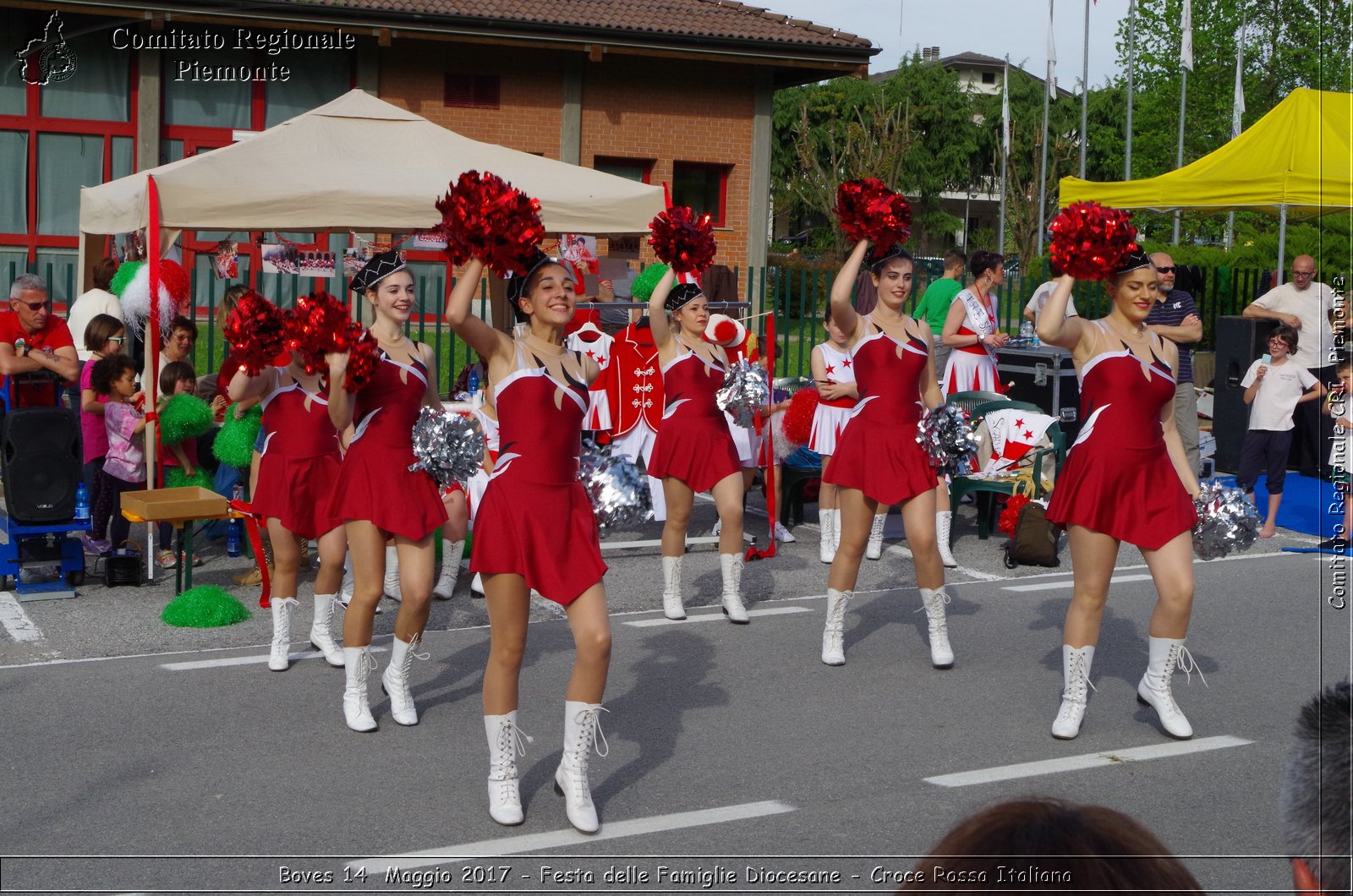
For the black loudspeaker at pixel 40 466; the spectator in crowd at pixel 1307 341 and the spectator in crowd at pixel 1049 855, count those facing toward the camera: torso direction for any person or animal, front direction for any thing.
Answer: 2

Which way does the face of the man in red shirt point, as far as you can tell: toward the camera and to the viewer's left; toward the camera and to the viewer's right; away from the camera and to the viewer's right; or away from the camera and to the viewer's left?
toward the camera and to the viewer's right

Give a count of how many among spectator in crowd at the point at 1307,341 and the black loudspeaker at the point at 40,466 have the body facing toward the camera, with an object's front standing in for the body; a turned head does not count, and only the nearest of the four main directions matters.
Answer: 2

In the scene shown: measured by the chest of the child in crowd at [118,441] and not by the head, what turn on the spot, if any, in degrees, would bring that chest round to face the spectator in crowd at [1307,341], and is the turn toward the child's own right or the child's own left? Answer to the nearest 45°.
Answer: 0° — they already face them

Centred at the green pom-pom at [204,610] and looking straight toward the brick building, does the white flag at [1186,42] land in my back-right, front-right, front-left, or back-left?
front-right

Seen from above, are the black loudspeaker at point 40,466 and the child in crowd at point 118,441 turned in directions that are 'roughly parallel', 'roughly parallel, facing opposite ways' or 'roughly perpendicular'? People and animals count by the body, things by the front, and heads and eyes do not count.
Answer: roughly perpendicular

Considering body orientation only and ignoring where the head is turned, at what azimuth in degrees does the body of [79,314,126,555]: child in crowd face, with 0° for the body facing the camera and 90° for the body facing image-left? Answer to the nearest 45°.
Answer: approximately 270°

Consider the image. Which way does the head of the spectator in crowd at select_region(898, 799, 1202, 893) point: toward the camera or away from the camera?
away from the camera

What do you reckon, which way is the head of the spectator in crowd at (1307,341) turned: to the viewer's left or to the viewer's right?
to the viewer's left

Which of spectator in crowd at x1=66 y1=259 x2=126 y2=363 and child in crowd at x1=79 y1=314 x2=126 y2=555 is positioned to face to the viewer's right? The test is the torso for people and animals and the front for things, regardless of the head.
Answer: the child in crowd

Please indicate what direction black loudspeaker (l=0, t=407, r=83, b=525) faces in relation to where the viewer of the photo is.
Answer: facing the viewer

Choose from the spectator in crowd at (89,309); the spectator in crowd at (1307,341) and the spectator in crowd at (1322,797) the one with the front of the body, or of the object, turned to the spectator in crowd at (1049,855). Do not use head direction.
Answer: the spectator in crowd at (1307,341)

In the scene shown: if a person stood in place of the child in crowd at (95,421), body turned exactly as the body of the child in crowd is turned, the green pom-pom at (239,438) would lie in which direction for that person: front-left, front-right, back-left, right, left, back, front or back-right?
front-right
